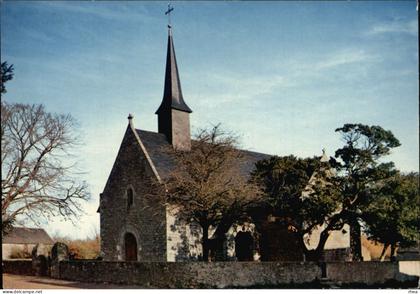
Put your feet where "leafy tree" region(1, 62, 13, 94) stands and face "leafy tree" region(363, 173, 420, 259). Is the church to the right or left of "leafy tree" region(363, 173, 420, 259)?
left

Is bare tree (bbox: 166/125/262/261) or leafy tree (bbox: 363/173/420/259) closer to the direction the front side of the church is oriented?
the bare tree

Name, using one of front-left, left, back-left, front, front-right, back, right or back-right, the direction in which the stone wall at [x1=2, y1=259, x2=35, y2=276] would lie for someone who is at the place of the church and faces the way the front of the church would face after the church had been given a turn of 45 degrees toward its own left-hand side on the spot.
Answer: right

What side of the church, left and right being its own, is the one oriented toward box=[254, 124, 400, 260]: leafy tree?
left

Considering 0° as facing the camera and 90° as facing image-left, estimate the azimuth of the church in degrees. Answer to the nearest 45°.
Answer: approximately 45°

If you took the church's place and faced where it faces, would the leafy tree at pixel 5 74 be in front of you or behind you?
in front
